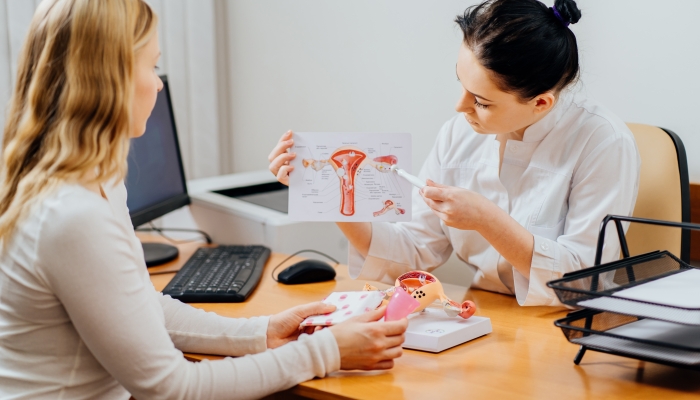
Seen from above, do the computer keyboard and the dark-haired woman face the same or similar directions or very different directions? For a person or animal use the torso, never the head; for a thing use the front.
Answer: very different directions

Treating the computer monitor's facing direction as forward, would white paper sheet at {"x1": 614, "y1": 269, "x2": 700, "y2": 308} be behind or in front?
in front

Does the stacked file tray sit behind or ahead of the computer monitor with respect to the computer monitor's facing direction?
ahead

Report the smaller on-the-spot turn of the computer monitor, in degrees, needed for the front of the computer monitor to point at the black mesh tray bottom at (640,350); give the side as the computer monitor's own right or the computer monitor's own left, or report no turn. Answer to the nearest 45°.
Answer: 0° — it already faces it

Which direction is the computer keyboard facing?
to the viewer's right

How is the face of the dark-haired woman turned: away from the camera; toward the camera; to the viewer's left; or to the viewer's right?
to the viewer's left

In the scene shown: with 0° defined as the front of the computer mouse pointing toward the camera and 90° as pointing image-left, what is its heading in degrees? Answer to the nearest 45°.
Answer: approximately 90°

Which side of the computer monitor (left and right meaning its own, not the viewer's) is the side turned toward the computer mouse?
front

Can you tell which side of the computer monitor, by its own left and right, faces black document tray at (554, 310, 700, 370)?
front

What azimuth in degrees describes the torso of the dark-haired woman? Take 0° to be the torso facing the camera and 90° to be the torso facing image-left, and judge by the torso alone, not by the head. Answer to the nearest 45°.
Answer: approximately 45°
